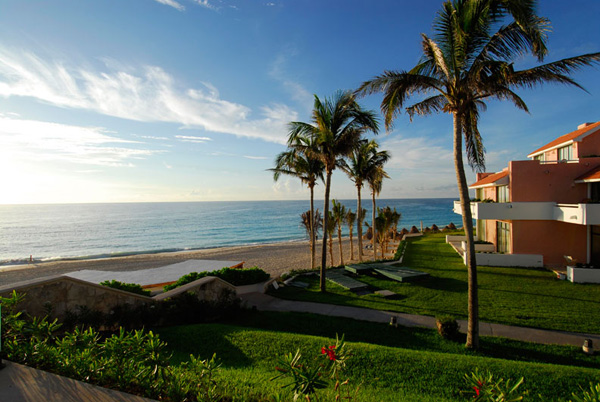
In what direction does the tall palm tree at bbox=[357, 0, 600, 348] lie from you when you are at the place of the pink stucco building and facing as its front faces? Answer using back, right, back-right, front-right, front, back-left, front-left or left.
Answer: front-left

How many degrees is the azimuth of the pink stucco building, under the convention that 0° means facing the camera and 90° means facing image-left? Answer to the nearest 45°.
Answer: approximately 45°

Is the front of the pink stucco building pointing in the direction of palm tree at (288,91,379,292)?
yes

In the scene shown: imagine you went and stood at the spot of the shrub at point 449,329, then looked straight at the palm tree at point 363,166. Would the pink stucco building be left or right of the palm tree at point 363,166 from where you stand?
right

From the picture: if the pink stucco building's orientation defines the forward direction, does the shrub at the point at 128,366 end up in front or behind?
in front
